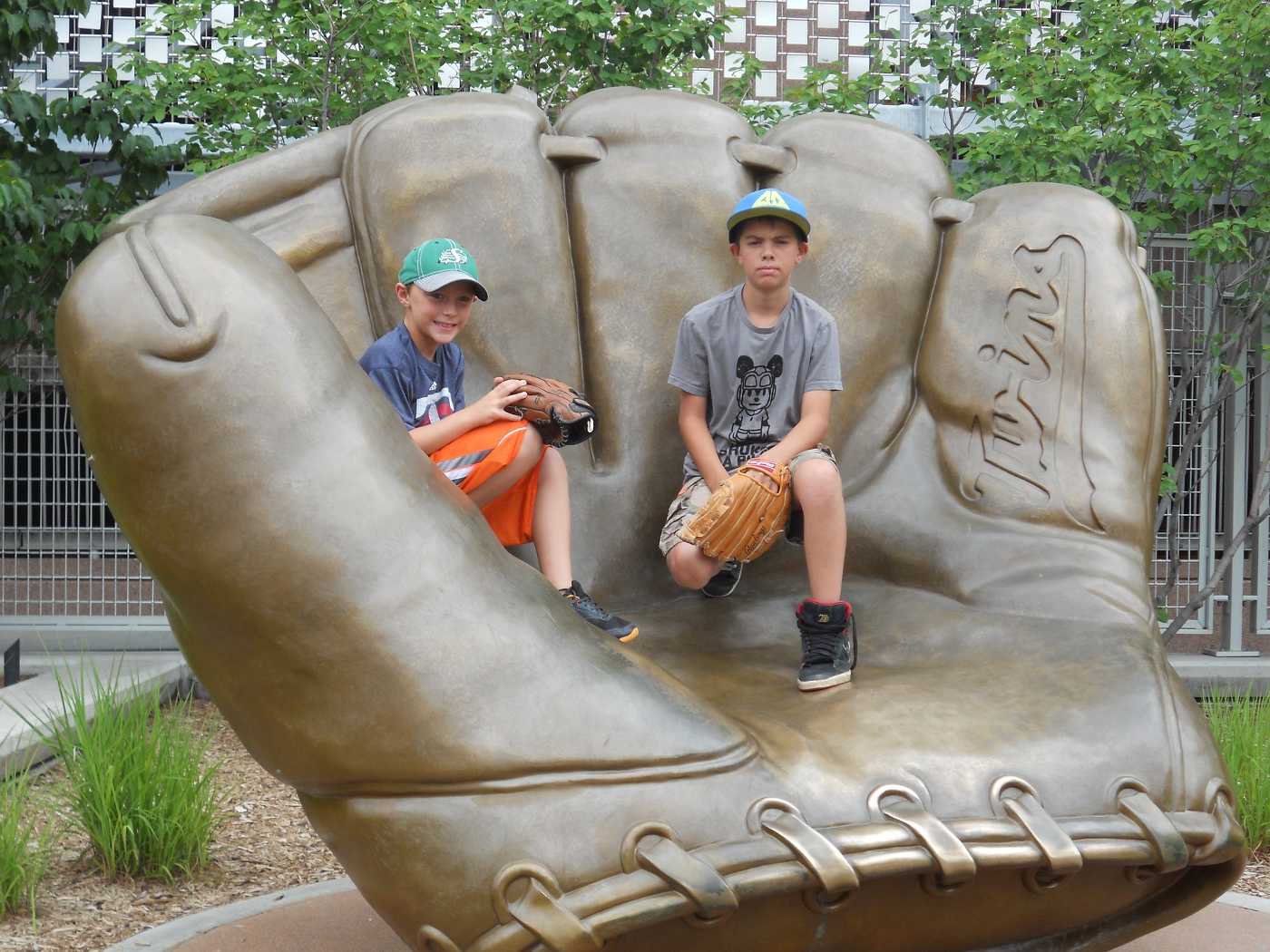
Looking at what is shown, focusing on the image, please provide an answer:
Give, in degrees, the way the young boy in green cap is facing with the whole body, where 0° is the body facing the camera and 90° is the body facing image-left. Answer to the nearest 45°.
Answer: approximately 315°

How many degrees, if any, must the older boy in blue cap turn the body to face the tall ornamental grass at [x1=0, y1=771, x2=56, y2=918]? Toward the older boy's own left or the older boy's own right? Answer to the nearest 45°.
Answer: approximately 90° to the older boy's own right

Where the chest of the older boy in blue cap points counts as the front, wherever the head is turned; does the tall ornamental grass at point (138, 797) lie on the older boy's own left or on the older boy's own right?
on the older boy's own right

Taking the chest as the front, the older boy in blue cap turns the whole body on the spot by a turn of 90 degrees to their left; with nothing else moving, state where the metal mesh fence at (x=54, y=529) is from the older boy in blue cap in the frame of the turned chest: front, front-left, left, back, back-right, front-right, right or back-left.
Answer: back-left

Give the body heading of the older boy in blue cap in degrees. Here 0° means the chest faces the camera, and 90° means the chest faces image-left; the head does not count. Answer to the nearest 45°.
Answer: approximately 0°
